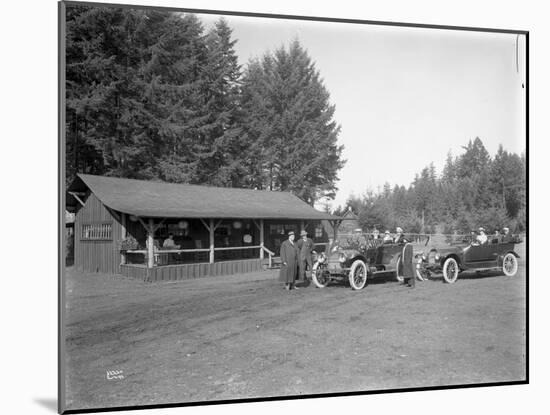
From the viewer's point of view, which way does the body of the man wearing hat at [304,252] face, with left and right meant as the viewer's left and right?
facing the viewer
